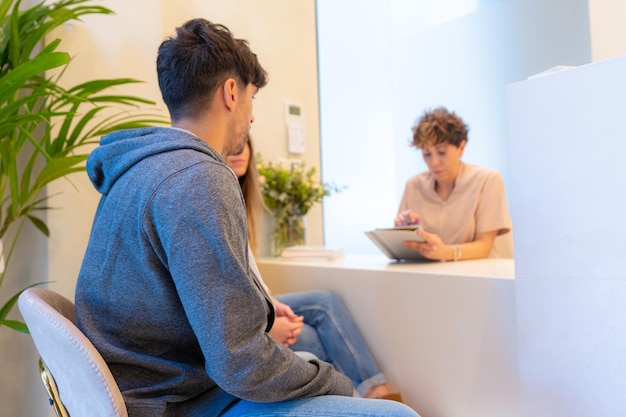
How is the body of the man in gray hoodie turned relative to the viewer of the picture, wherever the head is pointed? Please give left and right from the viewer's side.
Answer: facing away from the viewer and to the right of the viewer

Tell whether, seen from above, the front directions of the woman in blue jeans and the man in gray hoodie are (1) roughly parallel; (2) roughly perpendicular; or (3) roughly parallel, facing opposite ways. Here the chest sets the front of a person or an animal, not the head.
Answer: roughly perpendicular

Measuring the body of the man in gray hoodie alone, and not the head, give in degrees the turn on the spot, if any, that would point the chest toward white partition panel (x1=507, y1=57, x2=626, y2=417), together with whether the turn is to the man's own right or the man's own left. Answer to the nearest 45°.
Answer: approximately 45° to the man's own right

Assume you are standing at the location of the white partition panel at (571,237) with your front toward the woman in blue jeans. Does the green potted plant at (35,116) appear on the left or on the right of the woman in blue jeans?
left

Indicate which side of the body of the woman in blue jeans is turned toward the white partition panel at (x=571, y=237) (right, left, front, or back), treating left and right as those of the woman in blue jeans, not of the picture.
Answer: front

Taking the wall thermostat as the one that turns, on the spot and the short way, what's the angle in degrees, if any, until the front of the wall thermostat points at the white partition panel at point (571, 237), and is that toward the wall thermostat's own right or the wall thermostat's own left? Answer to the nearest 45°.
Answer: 0° — it already faces it

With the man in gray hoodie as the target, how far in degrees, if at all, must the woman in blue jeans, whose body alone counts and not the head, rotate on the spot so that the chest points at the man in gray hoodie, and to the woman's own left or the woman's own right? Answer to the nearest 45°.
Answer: approximately 45° to the woman's own right

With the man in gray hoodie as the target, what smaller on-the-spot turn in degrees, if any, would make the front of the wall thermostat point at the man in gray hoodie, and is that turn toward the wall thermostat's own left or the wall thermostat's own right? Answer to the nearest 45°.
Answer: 0° — it already faces them

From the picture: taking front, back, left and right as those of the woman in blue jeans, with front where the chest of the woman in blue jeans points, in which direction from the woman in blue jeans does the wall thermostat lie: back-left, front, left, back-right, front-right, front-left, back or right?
back-left

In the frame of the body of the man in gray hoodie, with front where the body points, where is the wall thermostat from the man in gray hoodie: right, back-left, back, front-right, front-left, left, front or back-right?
front-left

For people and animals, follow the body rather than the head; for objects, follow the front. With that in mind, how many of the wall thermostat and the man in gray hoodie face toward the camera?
1
